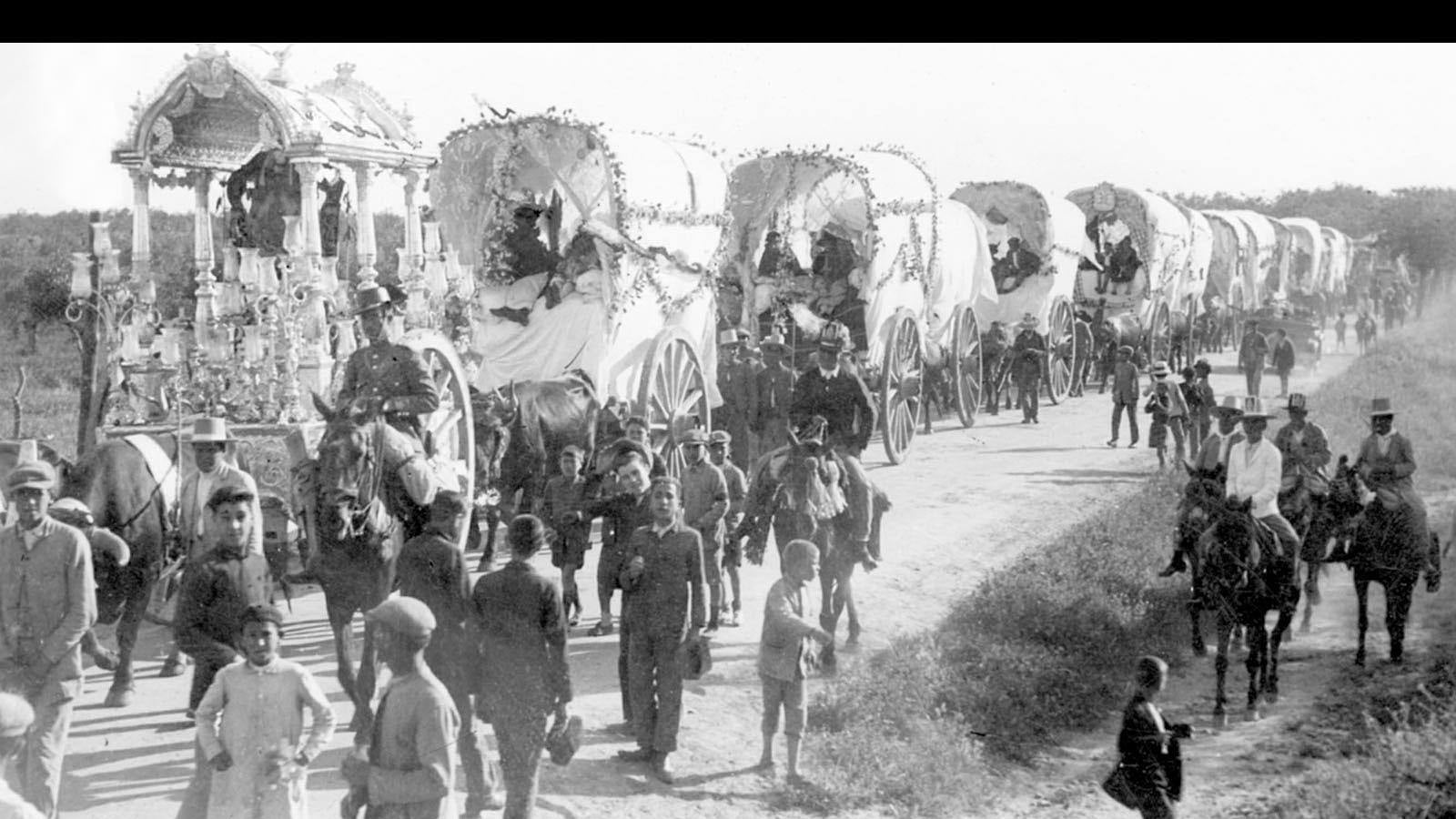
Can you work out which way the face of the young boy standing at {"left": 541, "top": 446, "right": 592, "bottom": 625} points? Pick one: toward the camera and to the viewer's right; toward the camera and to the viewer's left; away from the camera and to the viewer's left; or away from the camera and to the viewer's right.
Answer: toward the camera and to the viewer's left

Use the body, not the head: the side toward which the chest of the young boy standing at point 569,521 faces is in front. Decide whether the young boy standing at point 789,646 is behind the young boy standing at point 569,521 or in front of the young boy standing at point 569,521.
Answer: in front

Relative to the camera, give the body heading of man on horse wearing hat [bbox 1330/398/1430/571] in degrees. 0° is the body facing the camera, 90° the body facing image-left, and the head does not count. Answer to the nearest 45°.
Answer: approximately 45°

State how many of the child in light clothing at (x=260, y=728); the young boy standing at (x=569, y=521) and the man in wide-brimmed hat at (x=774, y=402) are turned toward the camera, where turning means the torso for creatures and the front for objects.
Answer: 3

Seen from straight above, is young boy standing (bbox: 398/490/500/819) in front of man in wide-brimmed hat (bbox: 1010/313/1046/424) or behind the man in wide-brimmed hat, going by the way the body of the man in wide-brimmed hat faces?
in front

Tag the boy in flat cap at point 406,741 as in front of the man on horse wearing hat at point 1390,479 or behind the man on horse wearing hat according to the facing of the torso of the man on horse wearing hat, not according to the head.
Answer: in front

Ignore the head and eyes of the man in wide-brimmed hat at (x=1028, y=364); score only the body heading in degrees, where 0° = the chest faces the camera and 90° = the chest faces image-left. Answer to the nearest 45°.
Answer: approximately 0°

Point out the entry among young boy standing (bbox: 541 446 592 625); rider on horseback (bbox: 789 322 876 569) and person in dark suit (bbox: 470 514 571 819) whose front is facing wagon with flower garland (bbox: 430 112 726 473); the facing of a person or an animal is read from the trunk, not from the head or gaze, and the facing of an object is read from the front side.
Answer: the person in dark suit

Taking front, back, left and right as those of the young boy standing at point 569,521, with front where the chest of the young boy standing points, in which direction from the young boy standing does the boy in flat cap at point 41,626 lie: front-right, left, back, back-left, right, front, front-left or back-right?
front-right

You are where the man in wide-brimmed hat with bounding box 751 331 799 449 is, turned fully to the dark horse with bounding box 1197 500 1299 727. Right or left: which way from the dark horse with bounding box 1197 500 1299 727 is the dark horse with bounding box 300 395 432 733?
right

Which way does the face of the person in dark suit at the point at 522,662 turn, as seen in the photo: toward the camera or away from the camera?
away from the camera
